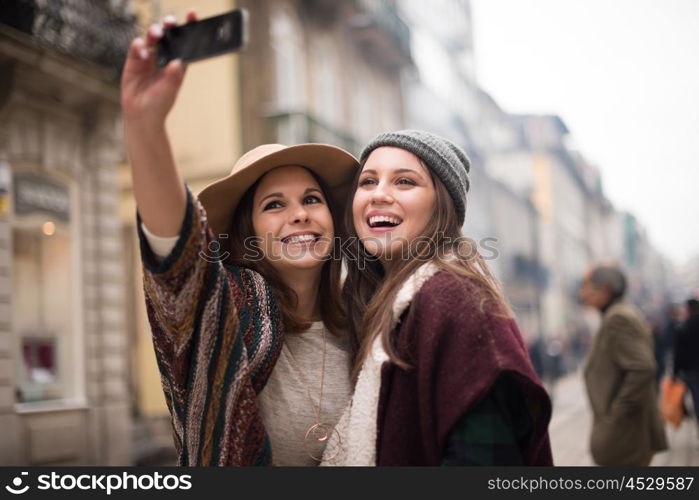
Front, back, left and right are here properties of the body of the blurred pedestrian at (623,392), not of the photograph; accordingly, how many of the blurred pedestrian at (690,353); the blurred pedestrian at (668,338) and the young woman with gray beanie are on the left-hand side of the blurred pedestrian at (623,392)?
1

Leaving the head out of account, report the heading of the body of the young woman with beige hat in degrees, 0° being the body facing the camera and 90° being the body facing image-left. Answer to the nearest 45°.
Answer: approximately 0°

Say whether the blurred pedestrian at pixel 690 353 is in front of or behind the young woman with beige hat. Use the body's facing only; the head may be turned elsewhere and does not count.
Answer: behind

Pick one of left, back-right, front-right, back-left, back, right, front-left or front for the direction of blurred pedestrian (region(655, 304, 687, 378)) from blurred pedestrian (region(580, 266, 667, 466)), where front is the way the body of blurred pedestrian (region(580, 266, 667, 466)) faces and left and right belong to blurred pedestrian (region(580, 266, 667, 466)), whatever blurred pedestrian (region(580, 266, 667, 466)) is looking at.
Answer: right

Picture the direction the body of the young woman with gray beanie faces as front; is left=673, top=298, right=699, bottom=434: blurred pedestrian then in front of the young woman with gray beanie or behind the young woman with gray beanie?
behind

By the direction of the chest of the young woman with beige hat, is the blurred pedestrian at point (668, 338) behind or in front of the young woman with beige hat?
behind

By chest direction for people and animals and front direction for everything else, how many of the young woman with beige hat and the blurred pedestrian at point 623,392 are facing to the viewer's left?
1

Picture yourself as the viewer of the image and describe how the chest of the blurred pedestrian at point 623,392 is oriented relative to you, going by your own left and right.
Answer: facing to the left of the viewer
